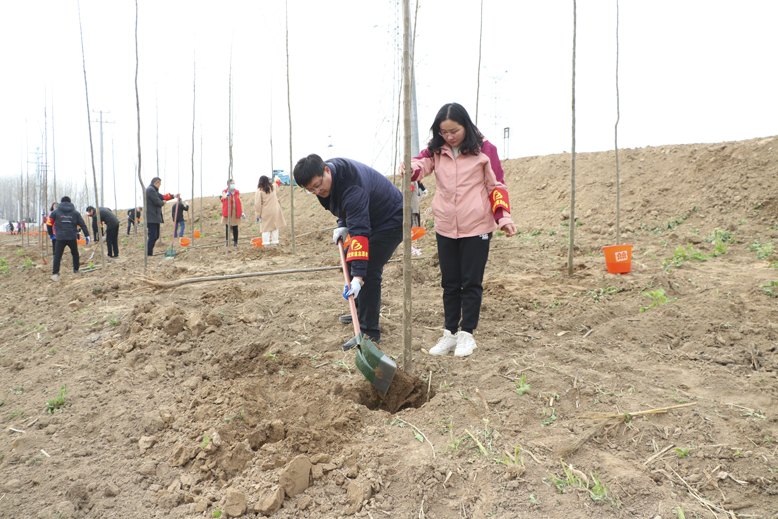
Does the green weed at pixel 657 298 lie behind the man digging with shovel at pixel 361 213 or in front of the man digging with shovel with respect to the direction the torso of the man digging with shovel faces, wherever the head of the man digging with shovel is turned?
behind

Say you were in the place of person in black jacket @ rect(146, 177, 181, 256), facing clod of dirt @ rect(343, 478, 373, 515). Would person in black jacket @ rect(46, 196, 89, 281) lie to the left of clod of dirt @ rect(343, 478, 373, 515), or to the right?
right

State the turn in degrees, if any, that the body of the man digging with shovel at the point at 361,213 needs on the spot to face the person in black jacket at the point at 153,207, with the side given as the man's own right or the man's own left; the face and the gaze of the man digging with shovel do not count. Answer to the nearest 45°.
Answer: approximately 45° to the man's own right

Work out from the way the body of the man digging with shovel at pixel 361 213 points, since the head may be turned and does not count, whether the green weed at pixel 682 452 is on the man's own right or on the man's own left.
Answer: on the man's own left

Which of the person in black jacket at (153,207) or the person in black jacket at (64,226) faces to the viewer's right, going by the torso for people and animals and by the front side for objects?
the person in black jacket at (153,207)

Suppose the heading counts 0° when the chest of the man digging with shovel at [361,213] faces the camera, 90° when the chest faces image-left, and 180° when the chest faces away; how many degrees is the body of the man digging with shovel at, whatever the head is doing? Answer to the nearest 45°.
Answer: approximately 90°

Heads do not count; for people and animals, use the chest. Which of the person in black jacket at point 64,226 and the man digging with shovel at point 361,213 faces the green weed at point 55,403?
the man digging with shovel

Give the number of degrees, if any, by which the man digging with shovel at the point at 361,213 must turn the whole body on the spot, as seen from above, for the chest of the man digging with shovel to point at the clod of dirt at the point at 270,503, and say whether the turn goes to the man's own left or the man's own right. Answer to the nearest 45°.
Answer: approximately 90° to the man's own left

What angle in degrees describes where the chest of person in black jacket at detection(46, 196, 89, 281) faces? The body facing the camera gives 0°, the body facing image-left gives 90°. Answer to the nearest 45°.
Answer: approximately 180°

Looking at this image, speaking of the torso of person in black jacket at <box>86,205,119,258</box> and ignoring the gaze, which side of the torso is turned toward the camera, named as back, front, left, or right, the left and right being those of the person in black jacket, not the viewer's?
left
